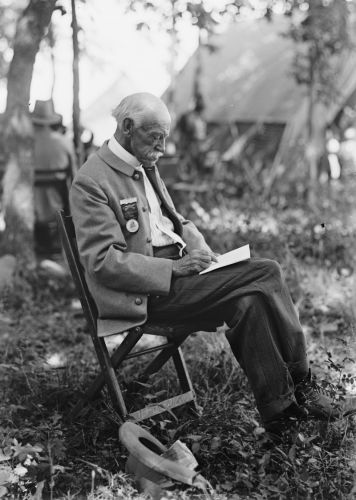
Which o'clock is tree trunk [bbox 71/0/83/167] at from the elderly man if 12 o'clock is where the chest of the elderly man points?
The tree trunk is roughly at 7 o'clock from the elderly man.

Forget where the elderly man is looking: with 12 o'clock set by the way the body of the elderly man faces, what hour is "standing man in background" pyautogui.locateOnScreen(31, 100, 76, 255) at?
The standing man in background is roughly at 7 o'clock from the elderly man.

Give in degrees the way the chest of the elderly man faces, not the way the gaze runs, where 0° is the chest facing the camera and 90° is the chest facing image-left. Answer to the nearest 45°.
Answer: approximately 315°

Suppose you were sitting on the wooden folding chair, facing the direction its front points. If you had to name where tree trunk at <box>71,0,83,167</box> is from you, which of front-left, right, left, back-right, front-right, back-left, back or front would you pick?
back-left

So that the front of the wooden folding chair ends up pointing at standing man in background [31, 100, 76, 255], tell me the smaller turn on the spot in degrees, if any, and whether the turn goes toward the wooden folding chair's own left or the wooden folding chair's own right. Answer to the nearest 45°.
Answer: approximately 135° to the wooden folding chair's own left
